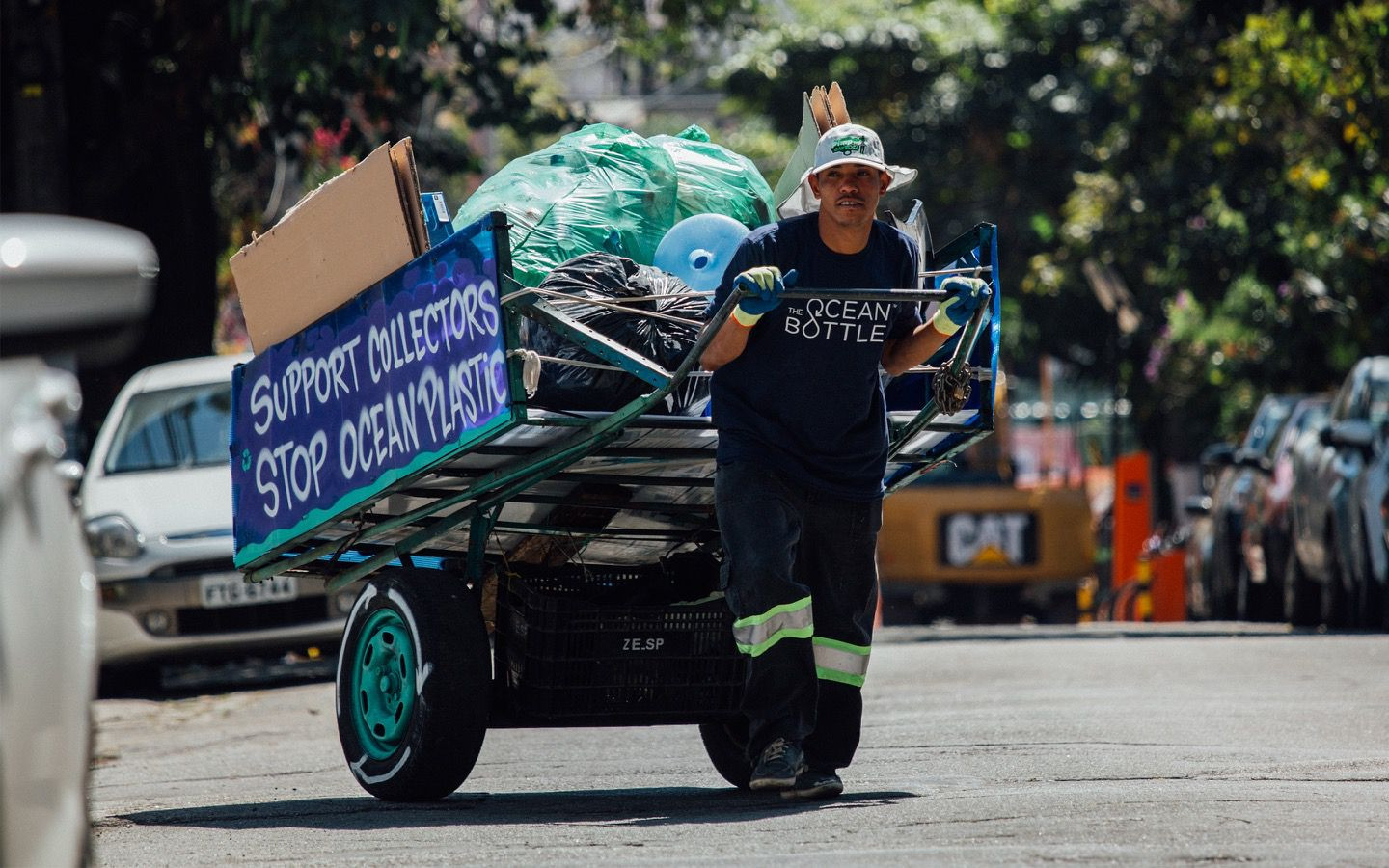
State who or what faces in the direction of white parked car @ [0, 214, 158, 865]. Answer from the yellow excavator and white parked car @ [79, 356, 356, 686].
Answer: white parked car @ [79, 356, 356, 686]

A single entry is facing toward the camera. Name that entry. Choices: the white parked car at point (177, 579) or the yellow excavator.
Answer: the white parked car

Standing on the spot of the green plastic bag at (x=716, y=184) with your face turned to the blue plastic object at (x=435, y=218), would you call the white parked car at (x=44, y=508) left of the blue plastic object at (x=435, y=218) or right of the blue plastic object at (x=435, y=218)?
left

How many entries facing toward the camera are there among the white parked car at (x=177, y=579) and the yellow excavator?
1

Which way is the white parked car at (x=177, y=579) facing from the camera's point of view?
toward the camera

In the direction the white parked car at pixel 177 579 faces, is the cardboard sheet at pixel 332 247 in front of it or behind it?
in front

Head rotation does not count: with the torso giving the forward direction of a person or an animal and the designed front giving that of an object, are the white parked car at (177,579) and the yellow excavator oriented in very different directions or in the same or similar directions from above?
very different directions

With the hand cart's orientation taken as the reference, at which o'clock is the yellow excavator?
The yellow excavator is roughly at 8 o'clock from the hand cart.

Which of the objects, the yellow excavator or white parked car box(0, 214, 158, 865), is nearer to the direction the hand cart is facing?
the white parked car

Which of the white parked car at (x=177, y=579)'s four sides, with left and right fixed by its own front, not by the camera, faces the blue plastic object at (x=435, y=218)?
front

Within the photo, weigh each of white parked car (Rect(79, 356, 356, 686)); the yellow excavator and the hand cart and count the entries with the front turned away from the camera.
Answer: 1

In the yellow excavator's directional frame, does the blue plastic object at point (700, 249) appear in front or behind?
behind

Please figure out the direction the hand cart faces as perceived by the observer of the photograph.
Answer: facing the viewer and to the right of the viewer

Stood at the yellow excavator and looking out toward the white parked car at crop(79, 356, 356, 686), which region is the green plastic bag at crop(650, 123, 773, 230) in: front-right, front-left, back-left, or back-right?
front-left

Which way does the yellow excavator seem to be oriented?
away from the camera
